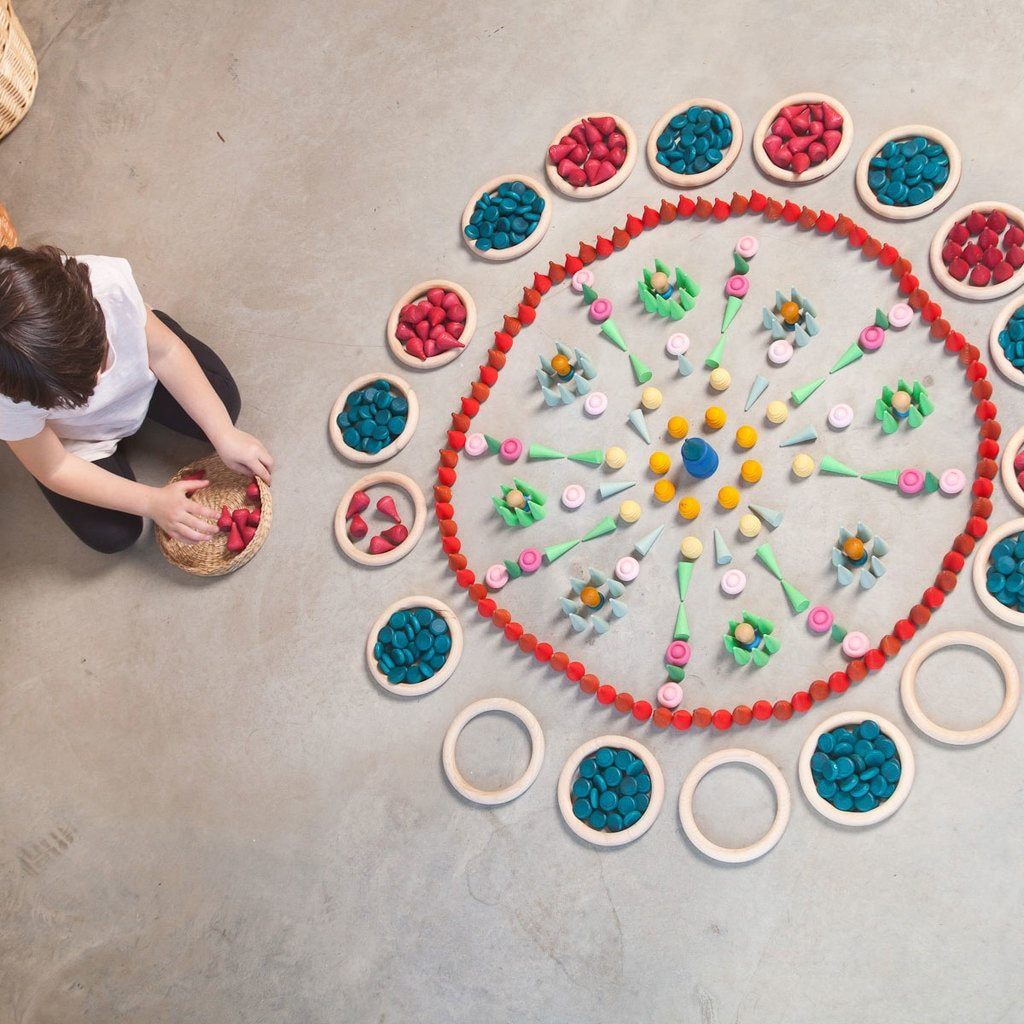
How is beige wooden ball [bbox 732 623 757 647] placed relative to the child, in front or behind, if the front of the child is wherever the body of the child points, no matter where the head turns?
in front

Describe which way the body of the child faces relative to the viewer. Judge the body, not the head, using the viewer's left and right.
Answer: facing the viewer and to the right of the viewer

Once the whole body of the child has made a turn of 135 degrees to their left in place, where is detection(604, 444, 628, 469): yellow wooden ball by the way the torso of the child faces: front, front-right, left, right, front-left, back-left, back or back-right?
right

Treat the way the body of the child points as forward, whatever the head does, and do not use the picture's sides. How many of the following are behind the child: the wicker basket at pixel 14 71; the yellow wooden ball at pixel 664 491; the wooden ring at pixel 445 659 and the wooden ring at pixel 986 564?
1

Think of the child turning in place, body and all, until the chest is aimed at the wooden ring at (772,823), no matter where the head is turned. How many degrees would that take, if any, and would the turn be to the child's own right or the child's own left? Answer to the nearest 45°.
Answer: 0° — they already face it

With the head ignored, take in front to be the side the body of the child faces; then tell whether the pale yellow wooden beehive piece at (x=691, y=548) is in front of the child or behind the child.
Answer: in front

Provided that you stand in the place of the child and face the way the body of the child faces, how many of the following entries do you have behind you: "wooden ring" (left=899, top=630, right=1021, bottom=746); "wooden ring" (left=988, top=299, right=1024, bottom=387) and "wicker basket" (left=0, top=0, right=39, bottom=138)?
1

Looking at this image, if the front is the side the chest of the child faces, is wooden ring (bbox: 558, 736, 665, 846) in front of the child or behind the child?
in front

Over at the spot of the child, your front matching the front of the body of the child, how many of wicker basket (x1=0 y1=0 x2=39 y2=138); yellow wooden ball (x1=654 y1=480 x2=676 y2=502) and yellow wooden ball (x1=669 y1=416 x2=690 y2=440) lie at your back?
1
